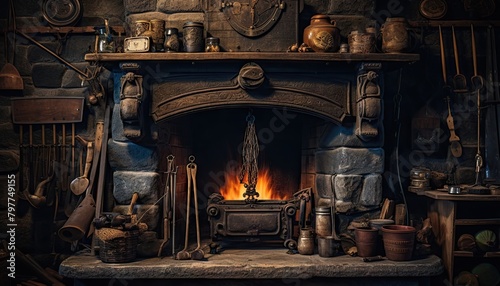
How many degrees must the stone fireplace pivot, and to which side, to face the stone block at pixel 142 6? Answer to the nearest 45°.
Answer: approximately 90° to its right

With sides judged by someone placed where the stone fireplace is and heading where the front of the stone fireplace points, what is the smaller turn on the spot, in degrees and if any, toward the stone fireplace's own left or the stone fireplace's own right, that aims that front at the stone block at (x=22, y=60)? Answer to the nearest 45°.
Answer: approximately 90° to the stone fireplace's own right

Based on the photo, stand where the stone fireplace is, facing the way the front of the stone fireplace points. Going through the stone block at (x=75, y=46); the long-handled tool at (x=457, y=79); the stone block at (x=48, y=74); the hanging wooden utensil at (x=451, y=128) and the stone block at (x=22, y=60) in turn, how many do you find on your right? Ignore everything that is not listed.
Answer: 3

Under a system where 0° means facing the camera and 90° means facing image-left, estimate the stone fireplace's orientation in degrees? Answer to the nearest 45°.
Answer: approximately 0°
